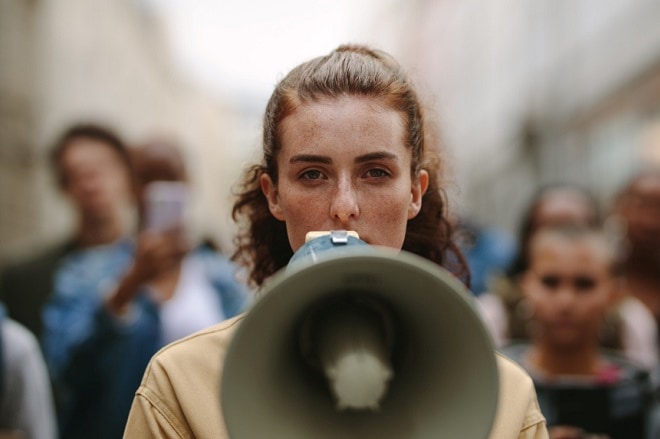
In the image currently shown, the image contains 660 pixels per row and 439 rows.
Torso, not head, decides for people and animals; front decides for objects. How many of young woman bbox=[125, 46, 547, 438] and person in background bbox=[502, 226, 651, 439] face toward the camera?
2

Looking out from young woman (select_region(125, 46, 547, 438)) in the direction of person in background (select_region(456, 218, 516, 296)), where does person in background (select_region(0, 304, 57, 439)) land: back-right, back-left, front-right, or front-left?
front-left

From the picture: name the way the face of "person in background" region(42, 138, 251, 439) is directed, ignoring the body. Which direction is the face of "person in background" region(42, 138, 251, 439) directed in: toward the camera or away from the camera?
toward the camera

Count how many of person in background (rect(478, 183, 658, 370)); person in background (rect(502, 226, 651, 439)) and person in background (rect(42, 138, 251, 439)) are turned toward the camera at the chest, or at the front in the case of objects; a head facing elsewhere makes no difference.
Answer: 3

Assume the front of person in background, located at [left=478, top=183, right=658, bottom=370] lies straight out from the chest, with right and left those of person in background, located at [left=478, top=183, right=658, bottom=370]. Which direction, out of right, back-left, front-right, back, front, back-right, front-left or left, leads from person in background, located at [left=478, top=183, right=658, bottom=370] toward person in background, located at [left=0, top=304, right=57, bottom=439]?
front-right

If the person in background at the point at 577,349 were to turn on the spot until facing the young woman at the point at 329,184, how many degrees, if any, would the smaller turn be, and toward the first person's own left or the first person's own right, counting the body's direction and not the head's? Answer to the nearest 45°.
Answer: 0° — they already face them

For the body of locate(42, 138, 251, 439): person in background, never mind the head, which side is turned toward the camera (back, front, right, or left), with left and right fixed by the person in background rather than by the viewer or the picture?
front

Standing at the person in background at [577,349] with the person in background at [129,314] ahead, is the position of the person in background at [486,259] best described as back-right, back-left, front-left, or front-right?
front-right

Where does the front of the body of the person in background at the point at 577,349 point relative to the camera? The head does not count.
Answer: toward the camera

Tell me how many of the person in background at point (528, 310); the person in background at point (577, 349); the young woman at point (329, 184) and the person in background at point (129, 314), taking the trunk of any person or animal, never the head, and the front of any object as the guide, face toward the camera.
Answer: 4

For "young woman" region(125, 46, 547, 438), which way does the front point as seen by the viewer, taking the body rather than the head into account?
toward the camera

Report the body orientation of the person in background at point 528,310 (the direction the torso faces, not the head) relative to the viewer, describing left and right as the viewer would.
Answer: facing the viewer

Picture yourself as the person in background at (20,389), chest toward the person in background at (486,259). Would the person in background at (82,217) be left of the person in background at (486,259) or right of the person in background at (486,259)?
left
